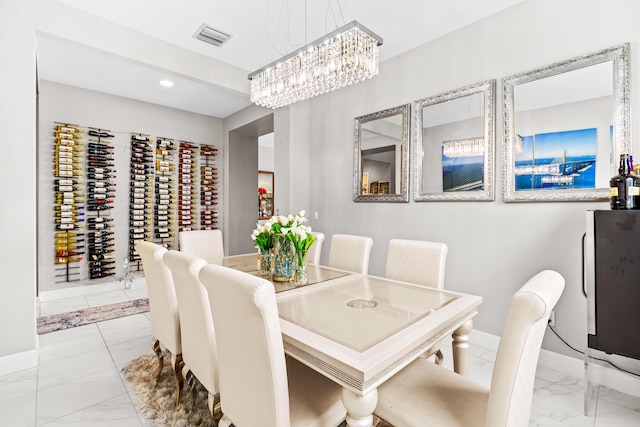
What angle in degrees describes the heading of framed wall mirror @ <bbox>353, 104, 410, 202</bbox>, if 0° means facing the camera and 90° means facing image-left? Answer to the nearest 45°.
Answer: approximately 45°

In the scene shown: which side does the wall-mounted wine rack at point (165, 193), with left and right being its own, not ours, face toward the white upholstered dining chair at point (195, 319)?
front

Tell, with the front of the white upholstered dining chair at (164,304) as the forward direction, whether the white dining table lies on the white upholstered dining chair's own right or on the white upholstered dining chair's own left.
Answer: on the white upholstered dining chair's own right

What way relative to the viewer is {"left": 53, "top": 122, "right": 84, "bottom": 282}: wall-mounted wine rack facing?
toward the camera

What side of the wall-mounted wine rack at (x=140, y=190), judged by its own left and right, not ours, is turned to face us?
front

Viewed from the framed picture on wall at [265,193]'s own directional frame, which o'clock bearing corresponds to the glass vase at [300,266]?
The glass vase is roughly at 12 o'clock from the framed picture on wall.

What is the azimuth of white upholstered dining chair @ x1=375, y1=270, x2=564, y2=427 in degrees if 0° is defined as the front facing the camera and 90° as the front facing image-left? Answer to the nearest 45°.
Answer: approximately 135°

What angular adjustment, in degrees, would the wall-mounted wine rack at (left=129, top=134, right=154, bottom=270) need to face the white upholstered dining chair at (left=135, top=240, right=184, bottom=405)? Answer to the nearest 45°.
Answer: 0° — it already faces it

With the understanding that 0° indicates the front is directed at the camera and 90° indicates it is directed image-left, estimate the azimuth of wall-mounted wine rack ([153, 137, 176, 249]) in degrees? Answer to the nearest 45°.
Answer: approximately 0°

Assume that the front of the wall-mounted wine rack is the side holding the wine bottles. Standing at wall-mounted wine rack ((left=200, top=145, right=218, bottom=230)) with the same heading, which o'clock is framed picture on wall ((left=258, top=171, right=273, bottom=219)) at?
The framed picture on wall is roughly at 7 o'clock from the wall-mounted wine rack.

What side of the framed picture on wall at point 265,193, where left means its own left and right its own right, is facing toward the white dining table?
front

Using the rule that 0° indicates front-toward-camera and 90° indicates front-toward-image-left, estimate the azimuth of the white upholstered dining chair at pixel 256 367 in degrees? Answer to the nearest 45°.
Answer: approximately 225°

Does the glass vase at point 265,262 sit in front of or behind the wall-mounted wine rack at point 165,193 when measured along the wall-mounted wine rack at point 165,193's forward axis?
in front

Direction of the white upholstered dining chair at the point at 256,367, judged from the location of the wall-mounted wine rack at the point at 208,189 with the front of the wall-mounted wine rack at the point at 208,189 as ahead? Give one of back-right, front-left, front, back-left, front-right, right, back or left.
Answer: front

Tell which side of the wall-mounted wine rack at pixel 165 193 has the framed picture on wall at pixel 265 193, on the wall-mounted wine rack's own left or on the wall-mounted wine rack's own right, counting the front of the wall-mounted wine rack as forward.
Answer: on the wall-mounted wine rack's own left

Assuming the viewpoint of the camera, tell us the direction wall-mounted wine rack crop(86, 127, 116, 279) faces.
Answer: facing the viewer

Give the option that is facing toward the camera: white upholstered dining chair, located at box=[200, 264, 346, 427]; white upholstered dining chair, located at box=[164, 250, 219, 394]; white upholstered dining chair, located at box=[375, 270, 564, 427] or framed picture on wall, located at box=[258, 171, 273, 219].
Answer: the framed picture on wall

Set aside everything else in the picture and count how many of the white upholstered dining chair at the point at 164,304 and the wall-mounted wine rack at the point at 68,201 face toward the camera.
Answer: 1

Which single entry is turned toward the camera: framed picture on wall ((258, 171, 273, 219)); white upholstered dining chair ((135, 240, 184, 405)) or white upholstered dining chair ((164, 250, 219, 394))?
the framed picture on wall

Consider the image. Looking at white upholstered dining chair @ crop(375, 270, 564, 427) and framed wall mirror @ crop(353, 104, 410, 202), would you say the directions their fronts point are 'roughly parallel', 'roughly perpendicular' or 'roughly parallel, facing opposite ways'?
roughly perpendicular

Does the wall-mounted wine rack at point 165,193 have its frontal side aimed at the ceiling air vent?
yes

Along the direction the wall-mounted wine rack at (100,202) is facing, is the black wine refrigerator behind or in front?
in front

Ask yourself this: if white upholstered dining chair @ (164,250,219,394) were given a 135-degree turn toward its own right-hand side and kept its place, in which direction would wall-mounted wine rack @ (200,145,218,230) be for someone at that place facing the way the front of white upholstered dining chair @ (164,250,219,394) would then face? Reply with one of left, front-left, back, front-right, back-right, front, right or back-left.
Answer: back
